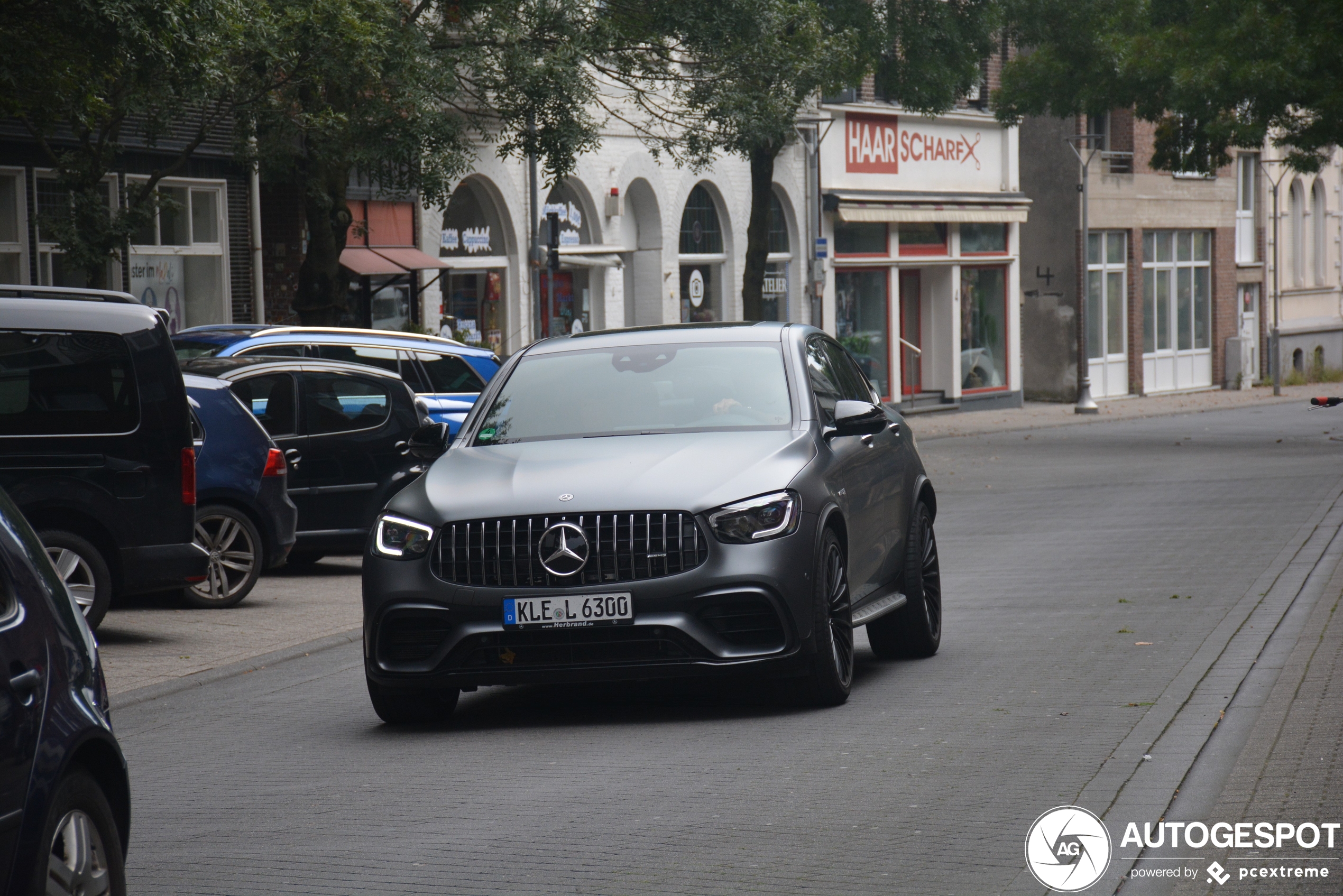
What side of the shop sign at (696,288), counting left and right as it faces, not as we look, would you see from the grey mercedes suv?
front

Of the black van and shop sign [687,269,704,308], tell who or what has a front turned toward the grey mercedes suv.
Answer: the shop sign

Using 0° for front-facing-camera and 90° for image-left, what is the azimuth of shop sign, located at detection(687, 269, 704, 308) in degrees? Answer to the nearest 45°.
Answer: approximately 0°

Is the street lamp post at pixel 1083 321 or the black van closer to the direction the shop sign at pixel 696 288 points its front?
the black van
